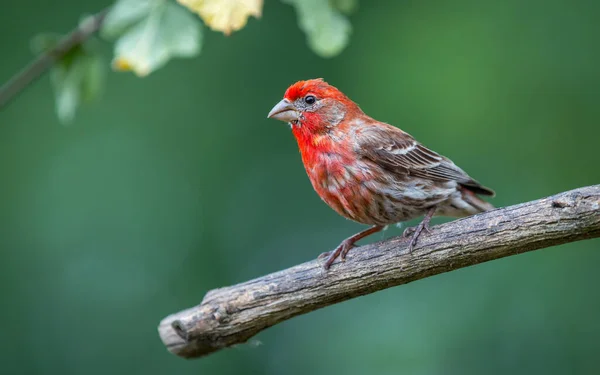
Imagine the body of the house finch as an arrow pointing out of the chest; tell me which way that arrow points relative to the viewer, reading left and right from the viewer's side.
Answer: facing to the left of the viewer
